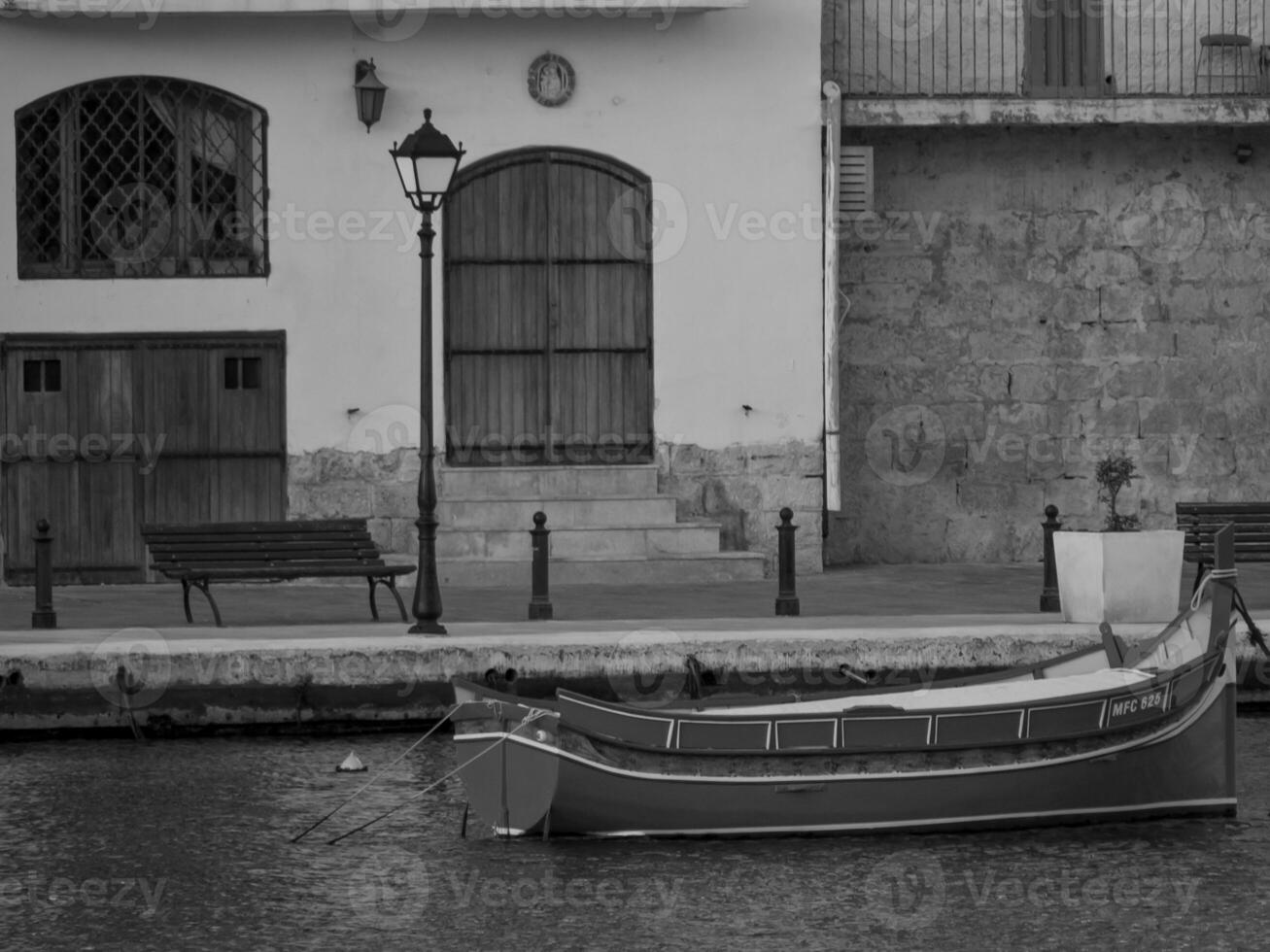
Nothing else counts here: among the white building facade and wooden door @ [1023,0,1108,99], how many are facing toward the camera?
2

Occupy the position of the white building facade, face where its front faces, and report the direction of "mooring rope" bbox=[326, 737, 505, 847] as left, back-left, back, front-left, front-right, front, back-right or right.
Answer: front

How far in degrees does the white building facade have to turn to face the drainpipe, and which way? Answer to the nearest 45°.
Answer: approximately 90° to its left

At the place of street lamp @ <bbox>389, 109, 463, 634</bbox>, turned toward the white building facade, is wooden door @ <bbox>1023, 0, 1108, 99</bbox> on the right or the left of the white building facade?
right

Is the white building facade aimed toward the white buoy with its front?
yes

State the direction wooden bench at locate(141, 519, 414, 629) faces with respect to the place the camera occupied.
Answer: facing the viewer and to the right of the viewer

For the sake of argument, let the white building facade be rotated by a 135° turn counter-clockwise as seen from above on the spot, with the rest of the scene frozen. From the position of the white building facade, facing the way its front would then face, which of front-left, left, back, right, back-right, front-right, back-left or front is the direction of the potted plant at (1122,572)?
right

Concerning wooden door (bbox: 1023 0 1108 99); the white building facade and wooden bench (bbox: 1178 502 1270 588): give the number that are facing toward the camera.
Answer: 3

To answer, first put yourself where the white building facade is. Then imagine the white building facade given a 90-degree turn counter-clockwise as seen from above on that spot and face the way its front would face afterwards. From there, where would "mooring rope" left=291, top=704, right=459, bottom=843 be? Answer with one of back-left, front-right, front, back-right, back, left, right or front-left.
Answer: right

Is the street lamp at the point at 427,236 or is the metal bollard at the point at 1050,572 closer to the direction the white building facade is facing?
the street lamp

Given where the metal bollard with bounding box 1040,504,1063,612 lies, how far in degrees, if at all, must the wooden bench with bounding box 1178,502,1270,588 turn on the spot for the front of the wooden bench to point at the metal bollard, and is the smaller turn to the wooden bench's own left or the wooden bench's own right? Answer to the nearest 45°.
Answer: approximately 45° to the wooden bench's own right

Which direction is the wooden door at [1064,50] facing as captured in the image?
toward the camera

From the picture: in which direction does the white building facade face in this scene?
toward the camera

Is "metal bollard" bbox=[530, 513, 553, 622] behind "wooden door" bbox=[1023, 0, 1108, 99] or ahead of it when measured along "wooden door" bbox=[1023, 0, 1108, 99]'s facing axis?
ahead

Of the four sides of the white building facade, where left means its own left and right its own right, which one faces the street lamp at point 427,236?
front

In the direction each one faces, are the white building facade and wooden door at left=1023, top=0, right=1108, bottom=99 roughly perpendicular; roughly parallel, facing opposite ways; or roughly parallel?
roughly parallel
